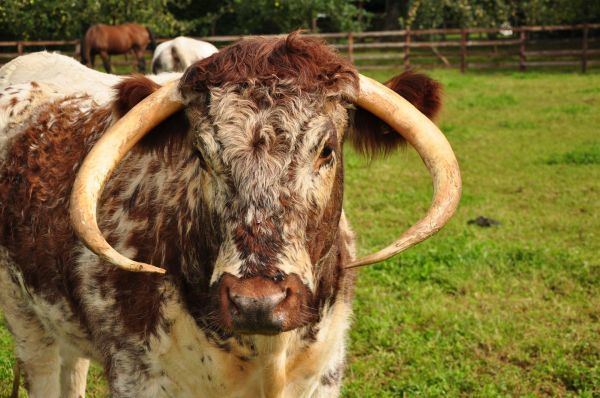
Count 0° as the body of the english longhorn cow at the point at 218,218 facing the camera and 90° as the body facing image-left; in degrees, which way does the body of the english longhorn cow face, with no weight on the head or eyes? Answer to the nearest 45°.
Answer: approximately 315°

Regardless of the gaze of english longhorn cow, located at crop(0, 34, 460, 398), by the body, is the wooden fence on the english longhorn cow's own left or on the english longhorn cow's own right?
on the english longhorn cow's own left

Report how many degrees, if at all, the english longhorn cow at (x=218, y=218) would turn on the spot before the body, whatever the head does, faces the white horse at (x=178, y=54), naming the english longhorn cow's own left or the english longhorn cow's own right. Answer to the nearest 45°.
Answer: approximately 135° to the english longhorn cow's own left

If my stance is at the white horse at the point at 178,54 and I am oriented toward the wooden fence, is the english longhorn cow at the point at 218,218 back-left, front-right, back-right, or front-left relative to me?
back-right
